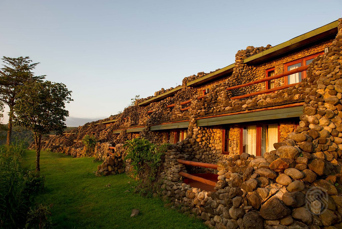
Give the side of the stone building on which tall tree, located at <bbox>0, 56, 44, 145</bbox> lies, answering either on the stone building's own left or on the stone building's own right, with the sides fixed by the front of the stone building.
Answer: on the stone building's own right

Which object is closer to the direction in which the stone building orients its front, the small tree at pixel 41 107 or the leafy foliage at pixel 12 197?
the leafy foliage

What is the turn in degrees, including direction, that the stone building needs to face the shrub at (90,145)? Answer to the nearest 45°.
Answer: approximately 90° to its right

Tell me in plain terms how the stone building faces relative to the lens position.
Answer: facing the viewer and to the left of the viewer

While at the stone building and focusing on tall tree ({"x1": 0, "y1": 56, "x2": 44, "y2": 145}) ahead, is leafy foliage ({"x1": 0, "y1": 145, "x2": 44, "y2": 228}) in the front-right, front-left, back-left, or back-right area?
front-left
